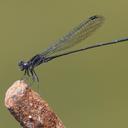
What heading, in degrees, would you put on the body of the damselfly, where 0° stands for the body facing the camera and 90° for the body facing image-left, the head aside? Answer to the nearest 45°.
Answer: approximately 90°
